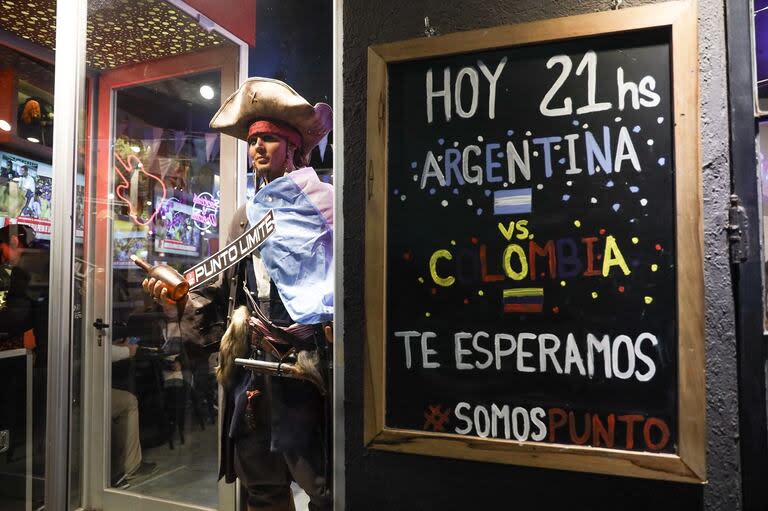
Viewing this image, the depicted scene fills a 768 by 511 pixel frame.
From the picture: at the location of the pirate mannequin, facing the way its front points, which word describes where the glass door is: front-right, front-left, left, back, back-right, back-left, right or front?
right

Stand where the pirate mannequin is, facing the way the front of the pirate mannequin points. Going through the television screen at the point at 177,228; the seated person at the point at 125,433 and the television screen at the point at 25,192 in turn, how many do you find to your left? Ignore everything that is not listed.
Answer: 0

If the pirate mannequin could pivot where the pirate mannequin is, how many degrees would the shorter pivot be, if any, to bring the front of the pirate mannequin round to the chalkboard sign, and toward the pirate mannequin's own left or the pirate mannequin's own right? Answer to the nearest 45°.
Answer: approximately 90° to the pirate mannequin's own left

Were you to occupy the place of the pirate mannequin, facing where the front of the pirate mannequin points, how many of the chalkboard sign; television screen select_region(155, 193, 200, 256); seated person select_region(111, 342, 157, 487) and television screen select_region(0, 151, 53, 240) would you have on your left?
1

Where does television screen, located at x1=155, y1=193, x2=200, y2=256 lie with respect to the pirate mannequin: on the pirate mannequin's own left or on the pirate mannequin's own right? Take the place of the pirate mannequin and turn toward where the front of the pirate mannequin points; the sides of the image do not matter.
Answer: on the pirate mannequin's own right
